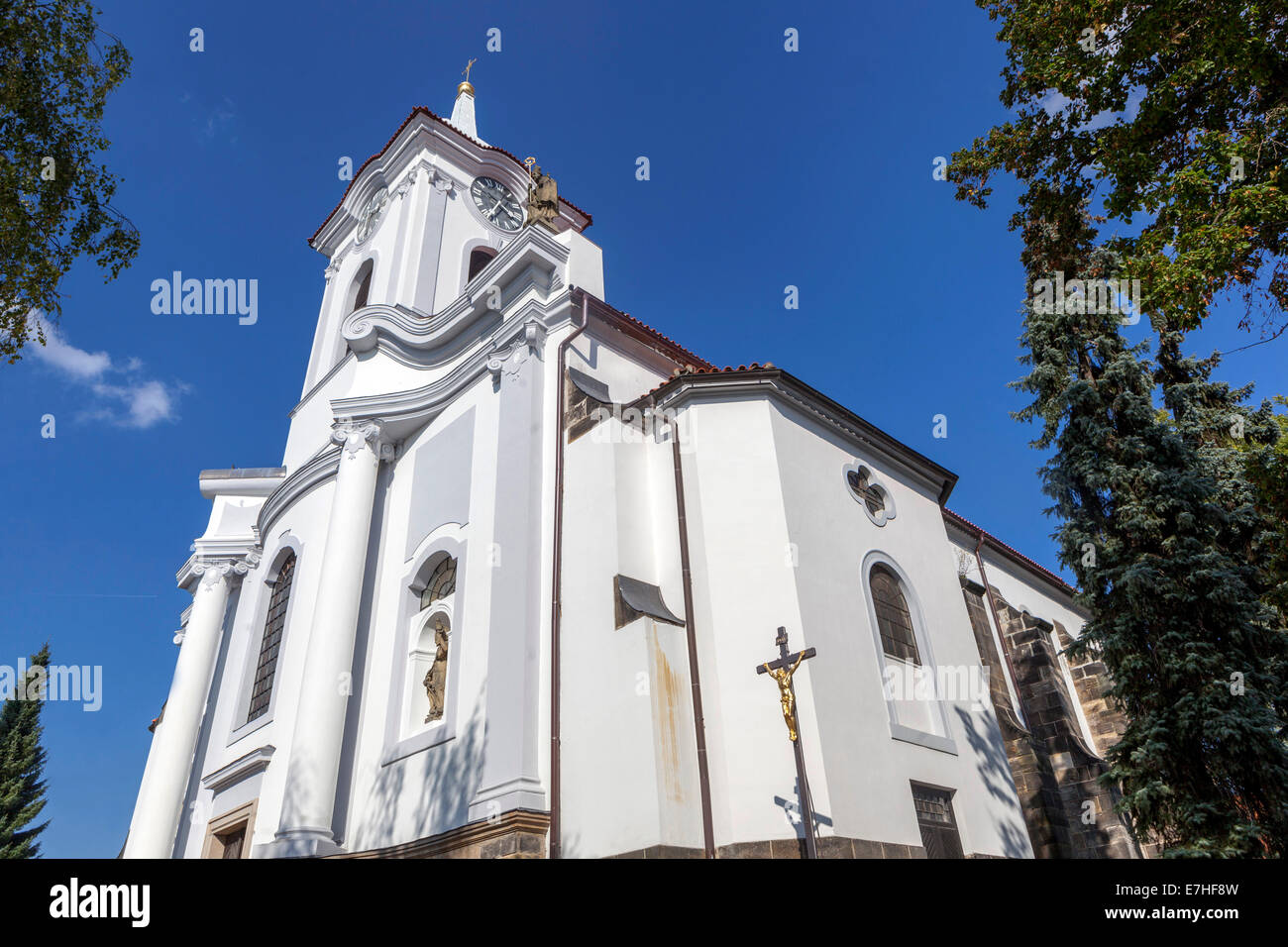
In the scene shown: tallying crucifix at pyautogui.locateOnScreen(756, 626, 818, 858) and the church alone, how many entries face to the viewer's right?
0

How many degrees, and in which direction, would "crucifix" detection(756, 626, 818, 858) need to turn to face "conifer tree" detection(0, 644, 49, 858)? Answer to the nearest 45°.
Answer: approximately 90° to its right

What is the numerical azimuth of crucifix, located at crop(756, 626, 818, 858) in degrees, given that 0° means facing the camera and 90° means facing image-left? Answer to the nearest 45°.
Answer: approximately 45°

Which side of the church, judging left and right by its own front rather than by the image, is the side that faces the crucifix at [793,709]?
left

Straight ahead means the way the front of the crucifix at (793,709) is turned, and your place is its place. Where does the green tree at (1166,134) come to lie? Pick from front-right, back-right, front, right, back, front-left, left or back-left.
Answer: left

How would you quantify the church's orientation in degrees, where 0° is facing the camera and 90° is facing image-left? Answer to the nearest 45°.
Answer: approximately 45°
